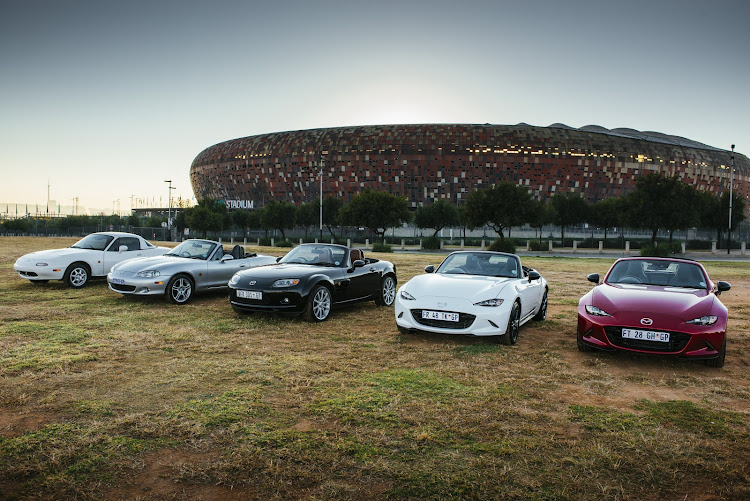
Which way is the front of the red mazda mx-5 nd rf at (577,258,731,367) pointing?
toward the camera

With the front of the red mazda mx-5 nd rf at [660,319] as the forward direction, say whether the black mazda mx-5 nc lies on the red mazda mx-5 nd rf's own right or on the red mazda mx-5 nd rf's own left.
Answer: on the red mazda mx-5 nd rf's own right

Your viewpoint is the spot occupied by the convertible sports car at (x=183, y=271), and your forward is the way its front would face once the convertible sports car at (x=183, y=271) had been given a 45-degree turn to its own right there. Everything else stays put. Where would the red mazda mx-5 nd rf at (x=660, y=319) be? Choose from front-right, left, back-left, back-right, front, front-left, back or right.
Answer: back-left

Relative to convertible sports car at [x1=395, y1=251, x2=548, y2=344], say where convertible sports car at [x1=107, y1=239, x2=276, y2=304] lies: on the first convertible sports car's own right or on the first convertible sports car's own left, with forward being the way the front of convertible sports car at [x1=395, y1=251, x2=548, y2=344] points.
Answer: on the first convertible sports car's own right

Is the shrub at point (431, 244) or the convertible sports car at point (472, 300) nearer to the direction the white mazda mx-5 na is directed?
the convertible sports car

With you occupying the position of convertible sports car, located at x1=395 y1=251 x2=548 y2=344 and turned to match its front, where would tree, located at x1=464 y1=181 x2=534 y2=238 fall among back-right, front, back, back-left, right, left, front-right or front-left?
back-right

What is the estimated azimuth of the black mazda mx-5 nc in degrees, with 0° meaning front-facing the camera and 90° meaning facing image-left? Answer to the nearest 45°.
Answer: approximately 45°

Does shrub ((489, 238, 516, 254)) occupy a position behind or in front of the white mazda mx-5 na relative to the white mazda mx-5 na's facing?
behind

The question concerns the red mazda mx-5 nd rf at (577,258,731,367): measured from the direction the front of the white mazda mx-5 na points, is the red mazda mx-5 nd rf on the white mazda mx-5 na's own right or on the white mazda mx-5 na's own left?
on the white mazda mx-5 na's own left

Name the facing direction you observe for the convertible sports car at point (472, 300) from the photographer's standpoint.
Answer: facing the viewer and to the left of the viewer

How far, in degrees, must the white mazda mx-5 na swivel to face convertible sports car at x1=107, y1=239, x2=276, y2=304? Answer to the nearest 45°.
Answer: approximately 90° to its left

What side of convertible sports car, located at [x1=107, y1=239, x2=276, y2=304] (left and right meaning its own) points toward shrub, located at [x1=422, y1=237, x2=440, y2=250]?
back

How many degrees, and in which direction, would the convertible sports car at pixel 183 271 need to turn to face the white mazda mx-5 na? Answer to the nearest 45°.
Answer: approximately 90° to its right

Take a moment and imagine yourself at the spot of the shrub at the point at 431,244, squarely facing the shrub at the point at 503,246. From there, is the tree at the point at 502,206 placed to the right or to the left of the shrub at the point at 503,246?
left

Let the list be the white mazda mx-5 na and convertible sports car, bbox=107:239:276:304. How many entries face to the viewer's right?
0
